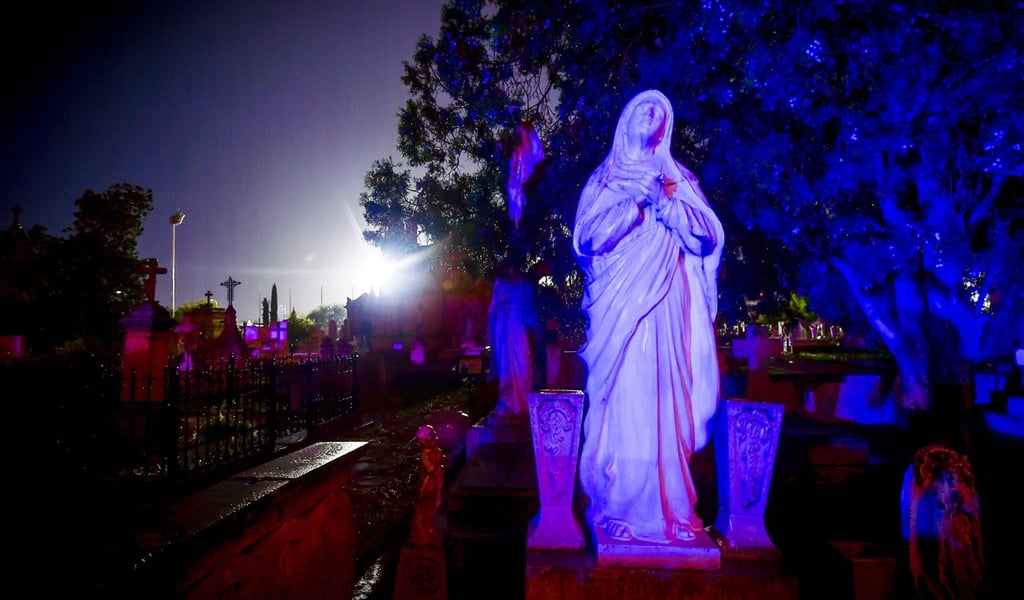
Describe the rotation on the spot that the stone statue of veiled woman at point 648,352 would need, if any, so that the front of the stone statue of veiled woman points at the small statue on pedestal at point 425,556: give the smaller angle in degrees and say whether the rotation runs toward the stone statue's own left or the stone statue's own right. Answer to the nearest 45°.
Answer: approximately 90° to the stone statue's own right

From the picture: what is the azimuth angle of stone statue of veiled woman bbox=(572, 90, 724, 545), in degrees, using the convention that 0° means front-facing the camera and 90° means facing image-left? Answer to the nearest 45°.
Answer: approximately 0°

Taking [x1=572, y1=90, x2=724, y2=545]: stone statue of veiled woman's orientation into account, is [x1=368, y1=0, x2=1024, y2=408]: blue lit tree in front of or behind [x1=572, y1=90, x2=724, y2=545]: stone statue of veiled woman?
behind

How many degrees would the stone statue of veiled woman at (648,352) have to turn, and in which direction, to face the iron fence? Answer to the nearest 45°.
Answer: approximately 135° to its right
